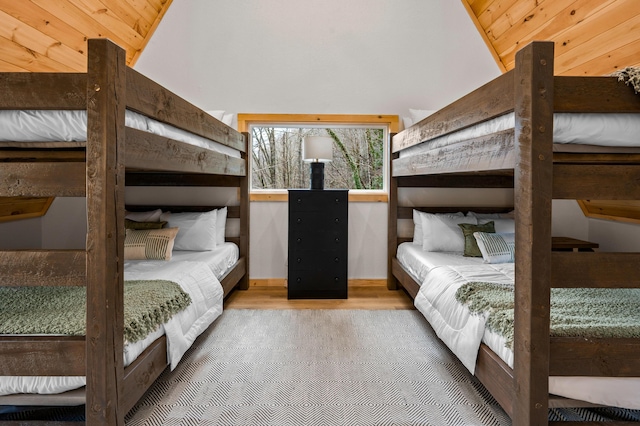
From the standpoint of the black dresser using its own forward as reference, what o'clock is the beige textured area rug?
The beige textured area rug is roughly at 12 o'clock from the black dresser.

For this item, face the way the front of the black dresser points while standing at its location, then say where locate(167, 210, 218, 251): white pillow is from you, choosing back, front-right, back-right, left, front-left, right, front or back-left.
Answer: right

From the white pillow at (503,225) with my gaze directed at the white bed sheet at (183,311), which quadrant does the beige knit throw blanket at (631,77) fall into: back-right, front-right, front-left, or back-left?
front-left

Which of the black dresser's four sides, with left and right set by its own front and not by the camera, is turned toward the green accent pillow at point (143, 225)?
right

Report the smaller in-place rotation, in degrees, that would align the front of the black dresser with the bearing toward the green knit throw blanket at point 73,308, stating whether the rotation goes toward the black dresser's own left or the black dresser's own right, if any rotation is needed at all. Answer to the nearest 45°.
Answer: approximately 45° to the black dresser's own right

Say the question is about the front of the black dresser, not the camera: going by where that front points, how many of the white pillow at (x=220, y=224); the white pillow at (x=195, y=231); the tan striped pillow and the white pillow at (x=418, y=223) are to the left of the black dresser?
1

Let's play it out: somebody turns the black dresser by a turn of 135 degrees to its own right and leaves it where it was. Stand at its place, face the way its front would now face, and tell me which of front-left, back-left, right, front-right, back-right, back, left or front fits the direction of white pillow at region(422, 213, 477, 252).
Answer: back-right

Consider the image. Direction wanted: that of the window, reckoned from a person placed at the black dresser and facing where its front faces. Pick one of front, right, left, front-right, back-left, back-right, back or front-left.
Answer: back

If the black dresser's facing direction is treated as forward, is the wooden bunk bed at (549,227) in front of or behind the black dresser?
in front

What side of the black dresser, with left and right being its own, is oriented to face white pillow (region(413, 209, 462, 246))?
left

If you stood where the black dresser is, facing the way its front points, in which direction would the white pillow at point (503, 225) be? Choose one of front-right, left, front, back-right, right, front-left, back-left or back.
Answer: left

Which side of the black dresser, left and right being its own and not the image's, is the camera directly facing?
front

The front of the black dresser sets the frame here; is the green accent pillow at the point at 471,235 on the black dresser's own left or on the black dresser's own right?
on the black dresser's own left

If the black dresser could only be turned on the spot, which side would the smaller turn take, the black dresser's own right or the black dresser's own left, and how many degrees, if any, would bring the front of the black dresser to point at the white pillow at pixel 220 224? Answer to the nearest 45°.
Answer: approximately 90° to the black dresser's own right
